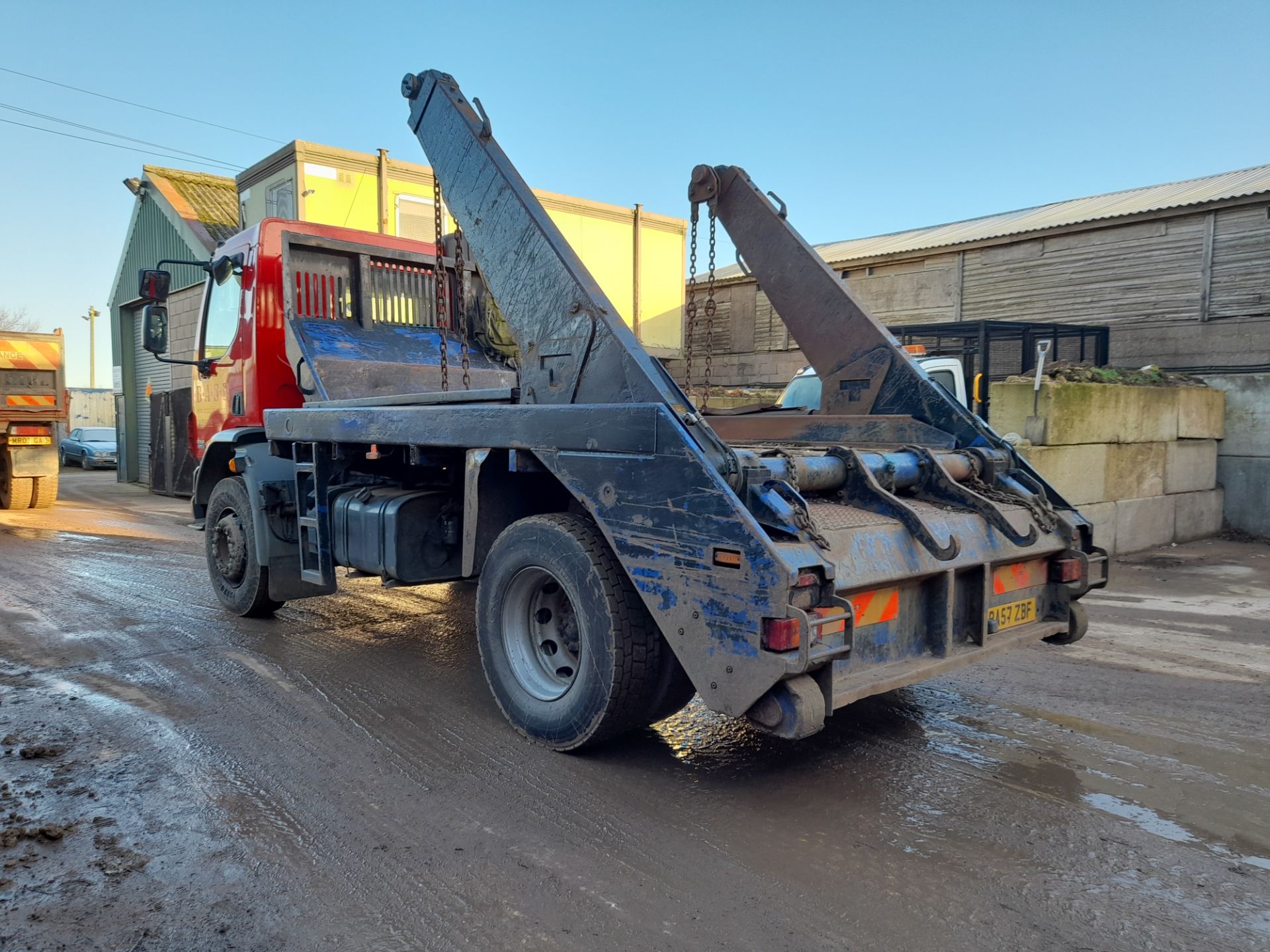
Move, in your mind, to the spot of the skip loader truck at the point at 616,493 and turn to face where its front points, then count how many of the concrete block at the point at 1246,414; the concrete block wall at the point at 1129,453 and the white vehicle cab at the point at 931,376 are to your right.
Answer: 3

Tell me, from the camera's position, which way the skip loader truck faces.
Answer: facing away from the viewer and to the left of the viewer

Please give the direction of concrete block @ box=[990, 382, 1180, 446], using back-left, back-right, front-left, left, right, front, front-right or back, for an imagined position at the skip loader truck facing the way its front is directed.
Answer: right

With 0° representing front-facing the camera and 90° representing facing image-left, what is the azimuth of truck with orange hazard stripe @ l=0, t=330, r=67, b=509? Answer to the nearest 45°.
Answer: approximately 180°

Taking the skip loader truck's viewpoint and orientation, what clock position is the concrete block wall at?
The concrete block wall is roughly at 3 o'clock from the skip loader truck.

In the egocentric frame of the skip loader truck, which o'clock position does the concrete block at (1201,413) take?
The concrete block is roughly at 3 o'clock from the skip loader truck.

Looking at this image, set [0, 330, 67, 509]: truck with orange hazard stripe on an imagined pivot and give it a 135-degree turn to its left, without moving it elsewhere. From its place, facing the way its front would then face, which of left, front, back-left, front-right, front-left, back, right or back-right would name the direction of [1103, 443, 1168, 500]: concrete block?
left

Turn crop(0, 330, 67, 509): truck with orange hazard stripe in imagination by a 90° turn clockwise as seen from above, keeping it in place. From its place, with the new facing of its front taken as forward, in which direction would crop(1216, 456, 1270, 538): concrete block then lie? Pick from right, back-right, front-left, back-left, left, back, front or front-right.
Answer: front-right

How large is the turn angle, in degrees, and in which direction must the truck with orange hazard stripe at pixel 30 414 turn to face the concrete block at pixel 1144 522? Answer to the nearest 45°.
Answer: approximately 135° to its right

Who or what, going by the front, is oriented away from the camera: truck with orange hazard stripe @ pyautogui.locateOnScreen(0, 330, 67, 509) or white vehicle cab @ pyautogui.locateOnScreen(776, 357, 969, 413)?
the truck with orange hazard stripe

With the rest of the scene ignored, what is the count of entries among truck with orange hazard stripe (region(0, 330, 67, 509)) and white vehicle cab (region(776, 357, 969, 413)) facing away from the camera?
1
